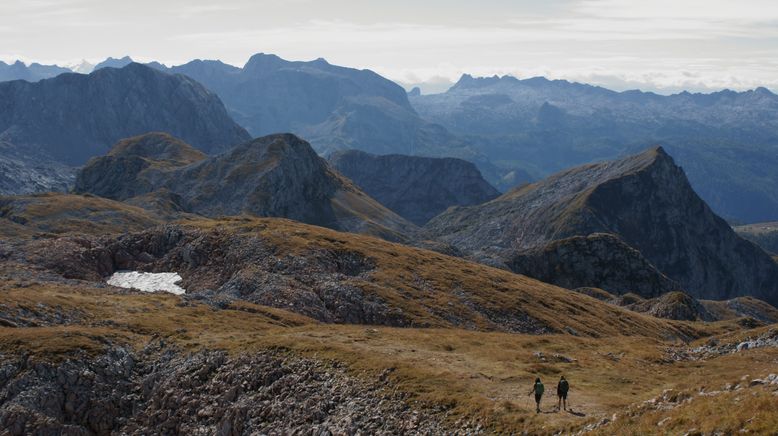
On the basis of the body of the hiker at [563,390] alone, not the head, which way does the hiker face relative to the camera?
away from the camera
